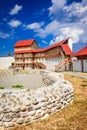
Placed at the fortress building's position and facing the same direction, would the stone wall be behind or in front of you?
in front

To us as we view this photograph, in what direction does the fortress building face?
facing the viewer
